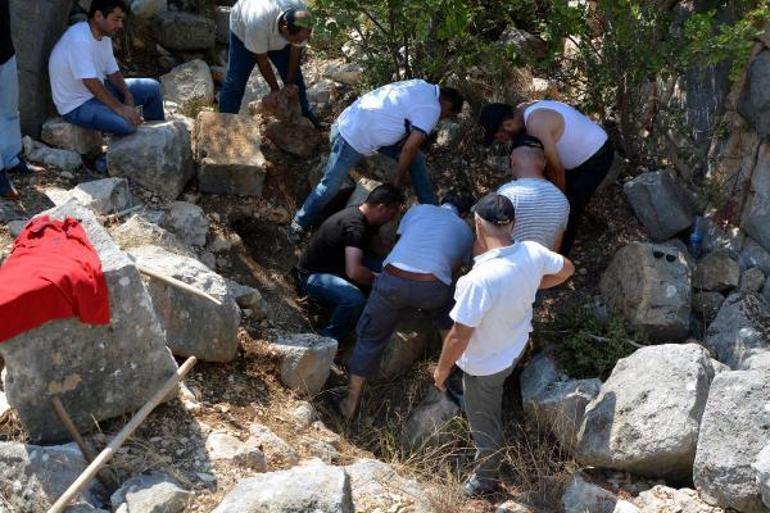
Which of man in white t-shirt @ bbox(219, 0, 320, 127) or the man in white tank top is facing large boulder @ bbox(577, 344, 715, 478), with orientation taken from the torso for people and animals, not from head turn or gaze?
the man in white t-shirt

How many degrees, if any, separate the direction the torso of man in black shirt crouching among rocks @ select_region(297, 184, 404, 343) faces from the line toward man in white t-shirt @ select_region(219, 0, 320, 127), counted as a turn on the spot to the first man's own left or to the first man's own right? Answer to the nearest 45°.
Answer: approximately 135° to the first man's own left

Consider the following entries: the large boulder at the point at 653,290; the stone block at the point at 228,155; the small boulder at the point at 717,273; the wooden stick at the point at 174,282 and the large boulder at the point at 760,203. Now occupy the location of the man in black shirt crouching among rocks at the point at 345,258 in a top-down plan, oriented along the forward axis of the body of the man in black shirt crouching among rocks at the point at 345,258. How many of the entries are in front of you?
3

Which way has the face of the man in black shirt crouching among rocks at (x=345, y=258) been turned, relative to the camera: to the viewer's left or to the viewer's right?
to the viewer's right

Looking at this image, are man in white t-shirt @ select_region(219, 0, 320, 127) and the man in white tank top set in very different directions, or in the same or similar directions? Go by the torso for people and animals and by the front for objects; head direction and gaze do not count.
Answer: very different directions

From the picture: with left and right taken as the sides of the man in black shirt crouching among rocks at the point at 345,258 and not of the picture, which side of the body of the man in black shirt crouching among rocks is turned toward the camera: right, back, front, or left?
right

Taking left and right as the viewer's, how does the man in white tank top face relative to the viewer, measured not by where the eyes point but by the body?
facing to the left of the viewer

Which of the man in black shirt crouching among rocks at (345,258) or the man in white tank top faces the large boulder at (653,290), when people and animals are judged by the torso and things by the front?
the man in black shirt crouching among rocks

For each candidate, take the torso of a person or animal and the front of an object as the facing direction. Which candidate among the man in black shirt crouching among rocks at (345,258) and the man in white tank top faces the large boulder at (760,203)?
the man in black shirt crouching among rocks

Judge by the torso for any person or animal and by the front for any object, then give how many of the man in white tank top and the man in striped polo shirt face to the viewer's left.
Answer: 1
